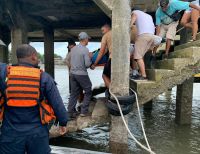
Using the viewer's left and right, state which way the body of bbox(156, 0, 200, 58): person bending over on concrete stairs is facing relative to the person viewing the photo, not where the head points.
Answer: facing the viewer and to the left of the viewer

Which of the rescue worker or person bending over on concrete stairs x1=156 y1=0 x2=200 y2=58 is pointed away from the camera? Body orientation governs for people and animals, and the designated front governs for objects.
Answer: the rescue worker

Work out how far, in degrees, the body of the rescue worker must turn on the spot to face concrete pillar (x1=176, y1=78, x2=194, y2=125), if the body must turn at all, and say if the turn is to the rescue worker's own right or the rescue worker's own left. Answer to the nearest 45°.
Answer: approximately 45° to the rescue worker's own right

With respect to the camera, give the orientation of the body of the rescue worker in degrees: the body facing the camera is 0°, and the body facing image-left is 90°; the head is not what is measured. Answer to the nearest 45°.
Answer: approximately 180°

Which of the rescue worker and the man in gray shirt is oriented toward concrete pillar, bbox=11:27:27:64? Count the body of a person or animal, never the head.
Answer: the rescue worker

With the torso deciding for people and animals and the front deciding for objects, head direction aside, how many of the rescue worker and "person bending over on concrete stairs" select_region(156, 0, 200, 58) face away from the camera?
1

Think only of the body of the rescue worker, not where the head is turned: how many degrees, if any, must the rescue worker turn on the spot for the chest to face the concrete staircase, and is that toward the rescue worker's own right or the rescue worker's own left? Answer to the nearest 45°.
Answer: approximately 45° to the rescue worker's own right

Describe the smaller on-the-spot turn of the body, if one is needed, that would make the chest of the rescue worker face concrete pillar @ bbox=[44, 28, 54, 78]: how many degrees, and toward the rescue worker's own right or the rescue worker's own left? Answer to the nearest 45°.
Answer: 0° — they already face it

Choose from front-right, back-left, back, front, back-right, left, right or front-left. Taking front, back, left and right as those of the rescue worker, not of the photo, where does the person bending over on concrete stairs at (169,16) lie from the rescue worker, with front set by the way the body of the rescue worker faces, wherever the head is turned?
front-right

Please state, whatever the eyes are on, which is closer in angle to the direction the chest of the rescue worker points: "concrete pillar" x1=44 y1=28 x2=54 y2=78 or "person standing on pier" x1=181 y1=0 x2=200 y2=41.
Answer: the concrete pillar

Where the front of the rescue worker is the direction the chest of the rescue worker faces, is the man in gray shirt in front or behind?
in front
